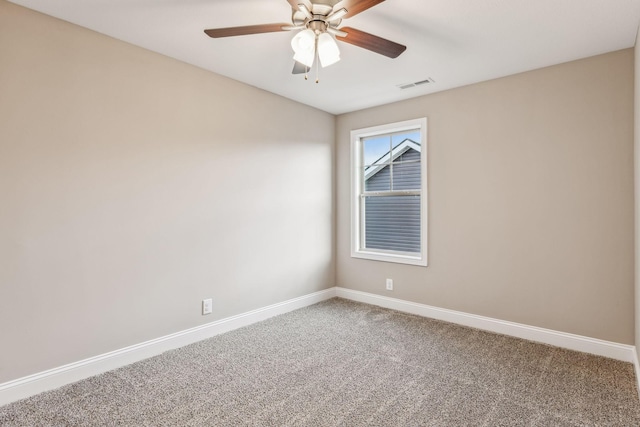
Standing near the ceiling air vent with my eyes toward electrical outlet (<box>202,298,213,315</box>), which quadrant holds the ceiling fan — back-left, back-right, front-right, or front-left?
front-left

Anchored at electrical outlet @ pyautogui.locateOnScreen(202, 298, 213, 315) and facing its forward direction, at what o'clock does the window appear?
The window is roughly at 10 o'clock from the electrical outlet.

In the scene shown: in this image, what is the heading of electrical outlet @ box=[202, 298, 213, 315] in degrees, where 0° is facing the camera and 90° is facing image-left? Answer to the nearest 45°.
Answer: approximately 315°

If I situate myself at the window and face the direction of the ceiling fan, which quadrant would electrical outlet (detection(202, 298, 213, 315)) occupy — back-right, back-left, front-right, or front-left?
front-right
